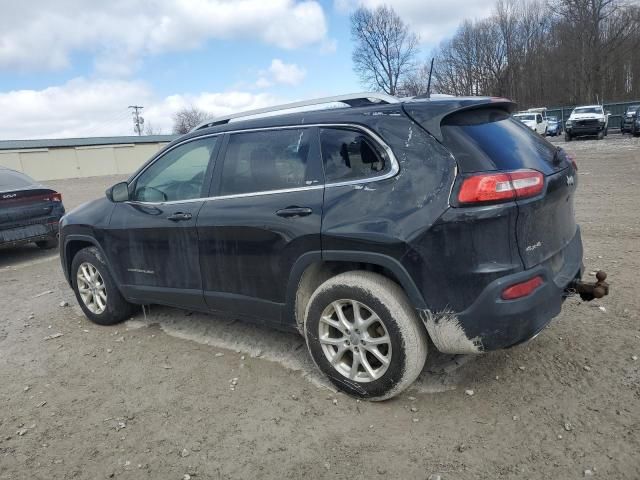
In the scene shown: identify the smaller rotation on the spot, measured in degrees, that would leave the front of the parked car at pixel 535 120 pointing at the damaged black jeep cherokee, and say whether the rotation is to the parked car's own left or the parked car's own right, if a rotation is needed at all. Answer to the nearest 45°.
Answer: approximately 45° to the parked car's own right

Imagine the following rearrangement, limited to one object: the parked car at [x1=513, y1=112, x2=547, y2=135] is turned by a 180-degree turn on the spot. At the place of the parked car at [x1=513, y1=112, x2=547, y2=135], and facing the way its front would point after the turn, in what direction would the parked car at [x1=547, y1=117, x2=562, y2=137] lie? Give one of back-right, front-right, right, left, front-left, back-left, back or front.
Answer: front-right

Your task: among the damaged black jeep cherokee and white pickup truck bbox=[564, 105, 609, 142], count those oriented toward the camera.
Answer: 1

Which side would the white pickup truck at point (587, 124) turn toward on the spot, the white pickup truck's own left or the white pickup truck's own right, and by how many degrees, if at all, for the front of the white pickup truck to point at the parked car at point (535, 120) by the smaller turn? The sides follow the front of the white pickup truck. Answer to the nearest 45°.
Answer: approximately 135° to the white pickup truck's own right

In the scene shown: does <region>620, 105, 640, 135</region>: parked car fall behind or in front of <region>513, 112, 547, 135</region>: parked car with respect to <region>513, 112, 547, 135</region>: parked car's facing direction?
in front

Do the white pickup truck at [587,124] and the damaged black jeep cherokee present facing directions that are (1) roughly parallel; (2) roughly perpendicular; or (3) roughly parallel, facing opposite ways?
roughly perpendicular

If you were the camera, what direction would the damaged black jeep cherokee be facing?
facing away from the viewer and to the left of the viewer

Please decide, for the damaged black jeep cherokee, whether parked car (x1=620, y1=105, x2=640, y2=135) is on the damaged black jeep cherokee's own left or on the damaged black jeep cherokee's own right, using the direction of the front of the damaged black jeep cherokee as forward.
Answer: on the damaged black jeep cherokee's own right

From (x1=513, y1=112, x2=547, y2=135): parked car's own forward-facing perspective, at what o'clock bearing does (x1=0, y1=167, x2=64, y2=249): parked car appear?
(x1=0, y1=167, x2=64, y2=249): parked car is roughly at 2 o'clock from (x1=513, y1=112, x2=547, y2=135): parked car.

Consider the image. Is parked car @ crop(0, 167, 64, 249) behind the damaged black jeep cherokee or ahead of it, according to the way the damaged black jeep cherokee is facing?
ahead

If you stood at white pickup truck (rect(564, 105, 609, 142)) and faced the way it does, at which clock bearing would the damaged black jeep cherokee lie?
The damaged black jeep cherokee is roughly at 12 o'clock from the white pickup truck.
